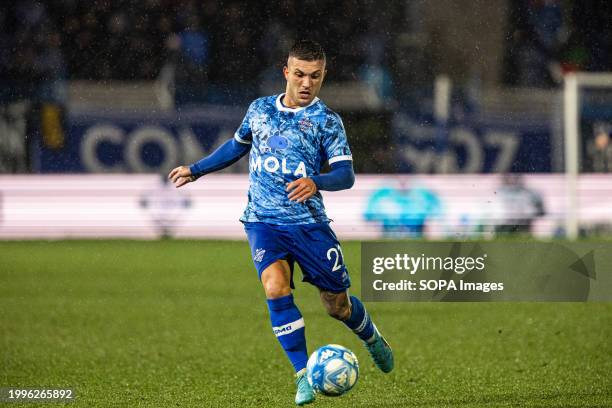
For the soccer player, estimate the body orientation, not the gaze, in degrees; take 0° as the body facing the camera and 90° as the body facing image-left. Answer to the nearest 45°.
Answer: approximately 0°
